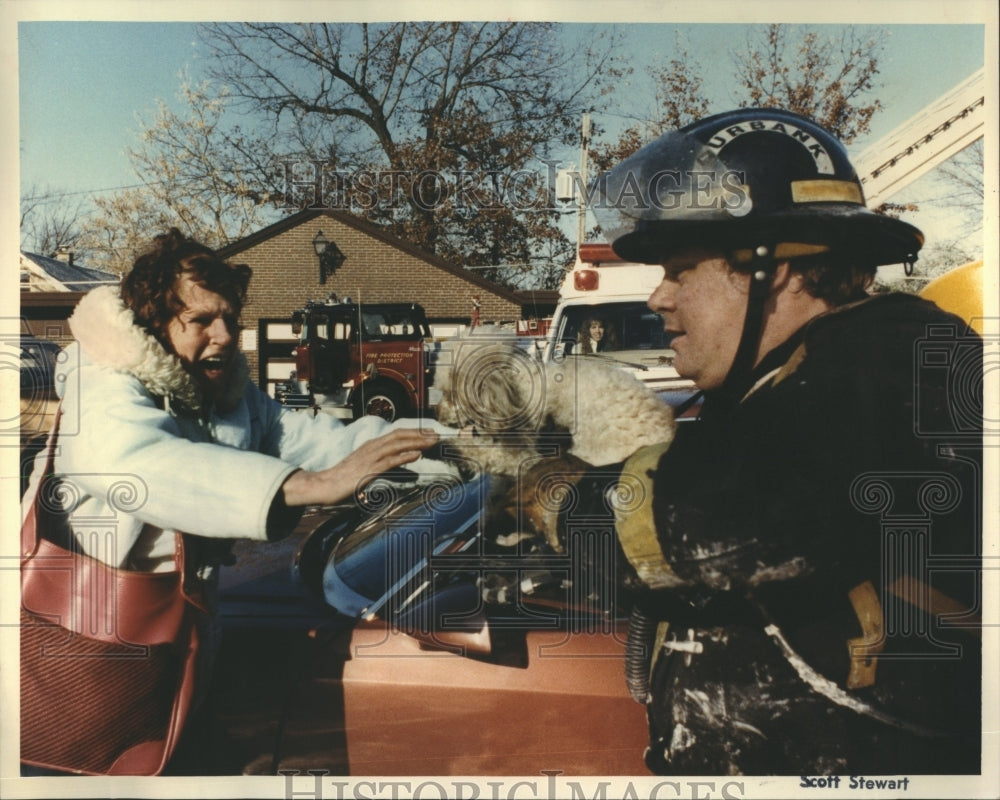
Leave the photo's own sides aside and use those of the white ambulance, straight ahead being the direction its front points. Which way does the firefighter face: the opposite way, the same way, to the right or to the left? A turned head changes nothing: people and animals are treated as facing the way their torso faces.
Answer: to the right

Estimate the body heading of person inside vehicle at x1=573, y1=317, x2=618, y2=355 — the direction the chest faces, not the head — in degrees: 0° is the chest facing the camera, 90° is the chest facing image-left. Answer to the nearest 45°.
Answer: approximately 0°

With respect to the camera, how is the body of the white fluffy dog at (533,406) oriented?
to the viewer's left

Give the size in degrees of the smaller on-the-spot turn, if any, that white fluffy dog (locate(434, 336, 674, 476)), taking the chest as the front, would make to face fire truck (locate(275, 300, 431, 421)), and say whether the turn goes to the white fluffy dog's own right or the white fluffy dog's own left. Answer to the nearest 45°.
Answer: approximately 90° to the white fluffy dog's own right

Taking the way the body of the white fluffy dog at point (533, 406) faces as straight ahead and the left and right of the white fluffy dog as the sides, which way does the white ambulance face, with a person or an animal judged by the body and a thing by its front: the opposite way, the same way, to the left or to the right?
to the left

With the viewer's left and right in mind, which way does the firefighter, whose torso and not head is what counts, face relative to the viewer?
facing to the left of the viewer

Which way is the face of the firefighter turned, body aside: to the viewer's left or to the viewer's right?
to the viewer's left

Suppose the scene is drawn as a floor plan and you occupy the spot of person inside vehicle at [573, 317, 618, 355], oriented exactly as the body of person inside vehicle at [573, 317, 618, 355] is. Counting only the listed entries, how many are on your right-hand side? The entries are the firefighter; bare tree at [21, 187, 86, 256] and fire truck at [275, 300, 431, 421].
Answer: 2

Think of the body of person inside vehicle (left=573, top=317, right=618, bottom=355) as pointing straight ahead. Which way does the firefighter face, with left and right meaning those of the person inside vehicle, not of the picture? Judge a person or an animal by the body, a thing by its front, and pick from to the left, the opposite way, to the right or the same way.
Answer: to the right
